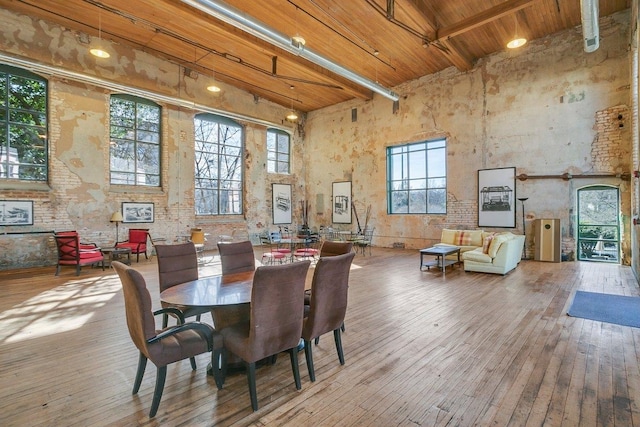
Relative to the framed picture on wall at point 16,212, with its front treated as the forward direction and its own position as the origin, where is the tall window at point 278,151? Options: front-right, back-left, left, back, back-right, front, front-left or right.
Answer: left

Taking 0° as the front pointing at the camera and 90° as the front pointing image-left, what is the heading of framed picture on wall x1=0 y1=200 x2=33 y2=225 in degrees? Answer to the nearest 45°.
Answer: approximately 0°

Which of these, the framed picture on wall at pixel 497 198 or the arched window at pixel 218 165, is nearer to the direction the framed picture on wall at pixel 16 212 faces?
the framed picture on wall

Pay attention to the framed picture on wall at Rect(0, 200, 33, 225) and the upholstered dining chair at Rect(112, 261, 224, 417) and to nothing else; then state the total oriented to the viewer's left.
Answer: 0

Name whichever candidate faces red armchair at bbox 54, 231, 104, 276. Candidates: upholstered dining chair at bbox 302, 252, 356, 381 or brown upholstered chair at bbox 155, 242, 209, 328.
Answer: the upholstered dining chair

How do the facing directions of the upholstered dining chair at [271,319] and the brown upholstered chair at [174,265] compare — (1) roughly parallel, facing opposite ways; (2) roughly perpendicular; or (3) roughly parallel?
roughly parallel, facing opposite ways

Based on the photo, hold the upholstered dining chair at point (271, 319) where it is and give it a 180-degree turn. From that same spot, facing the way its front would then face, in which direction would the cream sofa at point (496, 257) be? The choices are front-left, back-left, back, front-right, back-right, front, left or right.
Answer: left

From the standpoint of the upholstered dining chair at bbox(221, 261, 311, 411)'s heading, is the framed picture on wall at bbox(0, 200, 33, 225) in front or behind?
in front

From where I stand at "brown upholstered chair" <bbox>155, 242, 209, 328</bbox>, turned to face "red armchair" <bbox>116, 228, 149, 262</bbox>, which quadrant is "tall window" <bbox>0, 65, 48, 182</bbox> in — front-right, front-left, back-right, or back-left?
front-left

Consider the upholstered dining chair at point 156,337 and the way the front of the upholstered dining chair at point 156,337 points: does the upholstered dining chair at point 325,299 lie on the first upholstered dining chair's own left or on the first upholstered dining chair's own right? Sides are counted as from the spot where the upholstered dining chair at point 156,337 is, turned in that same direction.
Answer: on the first upholstered dining chair's own right

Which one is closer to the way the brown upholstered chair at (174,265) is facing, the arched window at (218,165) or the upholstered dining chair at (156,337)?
the upholstered dining chair

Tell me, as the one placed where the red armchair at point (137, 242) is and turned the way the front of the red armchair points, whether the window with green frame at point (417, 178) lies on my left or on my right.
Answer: on my left

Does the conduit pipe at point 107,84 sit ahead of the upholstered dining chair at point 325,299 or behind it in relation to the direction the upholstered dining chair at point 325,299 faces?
ahead

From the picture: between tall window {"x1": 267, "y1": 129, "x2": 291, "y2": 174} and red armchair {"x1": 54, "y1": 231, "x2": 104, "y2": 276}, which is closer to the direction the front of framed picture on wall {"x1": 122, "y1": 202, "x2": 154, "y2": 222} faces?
the red armchair

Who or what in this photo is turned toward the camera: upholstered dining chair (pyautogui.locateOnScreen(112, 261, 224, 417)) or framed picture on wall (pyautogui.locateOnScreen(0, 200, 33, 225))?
the framed picture on wall
